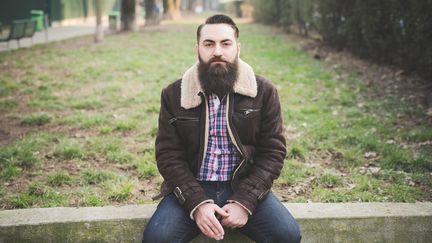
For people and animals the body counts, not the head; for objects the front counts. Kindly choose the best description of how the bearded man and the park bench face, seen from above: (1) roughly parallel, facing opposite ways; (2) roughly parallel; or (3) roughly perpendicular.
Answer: roughly perpendicular

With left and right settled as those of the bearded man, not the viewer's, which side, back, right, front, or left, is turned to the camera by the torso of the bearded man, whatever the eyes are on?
front

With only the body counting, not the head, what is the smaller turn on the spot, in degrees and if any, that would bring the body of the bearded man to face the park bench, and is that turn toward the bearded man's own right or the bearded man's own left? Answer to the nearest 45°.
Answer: approximately 135° to the bearded man's own right

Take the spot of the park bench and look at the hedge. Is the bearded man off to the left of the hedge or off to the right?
right

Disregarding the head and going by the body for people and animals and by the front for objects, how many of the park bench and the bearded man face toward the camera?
1

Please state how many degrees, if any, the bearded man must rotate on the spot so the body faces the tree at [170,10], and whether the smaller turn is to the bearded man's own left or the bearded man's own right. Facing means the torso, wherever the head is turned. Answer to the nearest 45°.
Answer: approximately 180°
